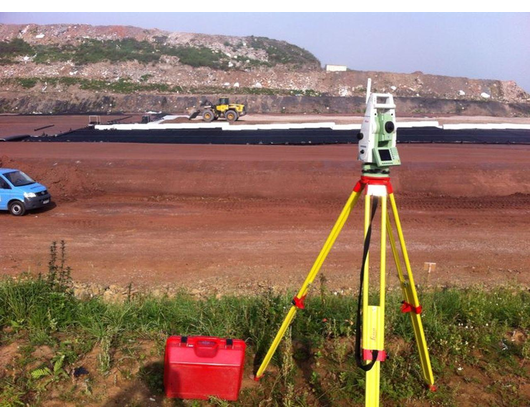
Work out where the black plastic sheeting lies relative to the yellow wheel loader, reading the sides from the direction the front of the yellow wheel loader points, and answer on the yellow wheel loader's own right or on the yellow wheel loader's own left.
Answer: on the yellow wheel loader's own left

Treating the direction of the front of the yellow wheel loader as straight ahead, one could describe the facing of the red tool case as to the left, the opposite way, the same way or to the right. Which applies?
to the left

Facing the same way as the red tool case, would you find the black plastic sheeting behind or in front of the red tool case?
behind

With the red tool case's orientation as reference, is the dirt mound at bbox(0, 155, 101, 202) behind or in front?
behind

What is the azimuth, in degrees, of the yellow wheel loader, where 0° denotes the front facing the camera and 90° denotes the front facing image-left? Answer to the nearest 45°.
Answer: approximately 90°

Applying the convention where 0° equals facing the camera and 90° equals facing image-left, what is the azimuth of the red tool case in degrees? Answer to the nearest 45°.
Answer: approximately 0°

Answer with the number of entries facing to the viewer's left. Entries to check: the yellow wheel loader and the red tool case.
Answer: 1

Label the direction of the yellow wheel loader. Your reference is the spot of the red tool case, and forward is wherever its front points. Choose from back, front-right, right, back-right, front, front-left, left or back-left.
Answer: back
